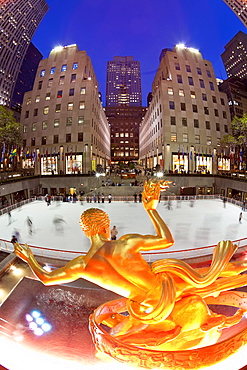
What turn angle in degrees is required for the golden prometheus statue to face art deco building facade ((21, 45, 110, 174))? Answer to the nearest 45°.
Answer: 0° — it already faces it

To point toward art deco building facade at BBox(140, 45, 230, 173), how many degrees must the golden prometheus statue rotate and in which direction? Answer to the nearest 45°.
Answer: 0° — it already faces it

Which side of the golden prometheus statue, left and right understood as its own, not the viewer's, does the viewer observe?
back
